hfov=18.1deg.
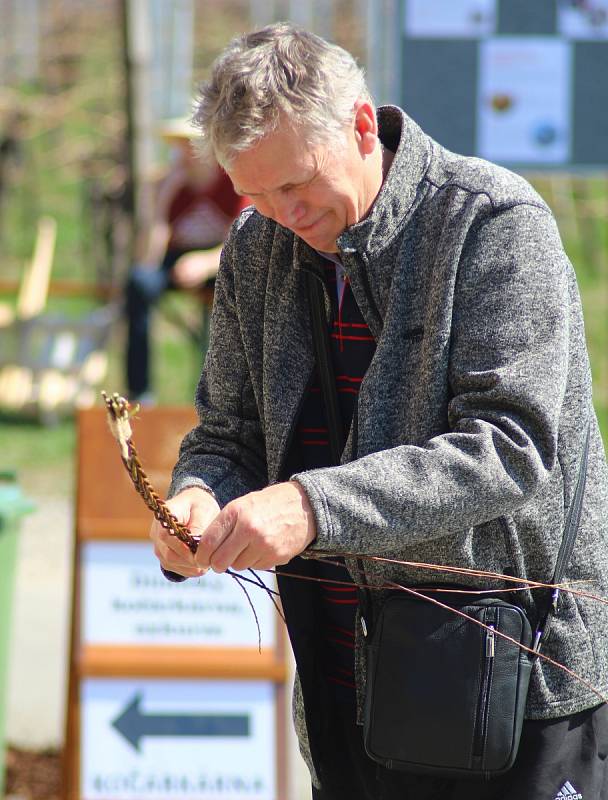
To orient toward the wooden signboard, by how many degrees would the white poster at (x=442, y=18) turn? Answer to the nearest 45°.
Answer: approximately 45° to its right

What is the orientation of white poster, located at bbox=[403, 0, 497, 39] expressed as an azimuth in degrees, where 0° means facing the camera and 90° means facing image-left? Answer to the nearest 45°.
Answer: approximately 0°

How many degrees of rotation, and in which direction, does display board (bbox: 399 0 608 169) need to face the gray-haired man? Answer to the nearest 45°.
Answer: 0° — it already faces them

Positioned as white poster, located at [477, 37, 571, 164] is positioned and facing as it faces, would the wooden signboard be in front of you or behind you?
in front

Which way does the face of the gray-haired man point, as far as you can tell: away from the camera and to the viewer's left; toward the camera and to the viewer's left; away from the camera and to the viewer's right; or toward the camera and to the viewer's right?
toward the camera and to the viewer's left

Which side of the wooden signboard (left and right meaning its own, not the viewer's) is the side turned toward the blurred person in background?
back

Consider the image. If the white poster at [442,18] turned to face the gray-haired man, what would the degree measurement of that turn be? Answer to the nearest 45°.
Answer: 0° — it already faces them
